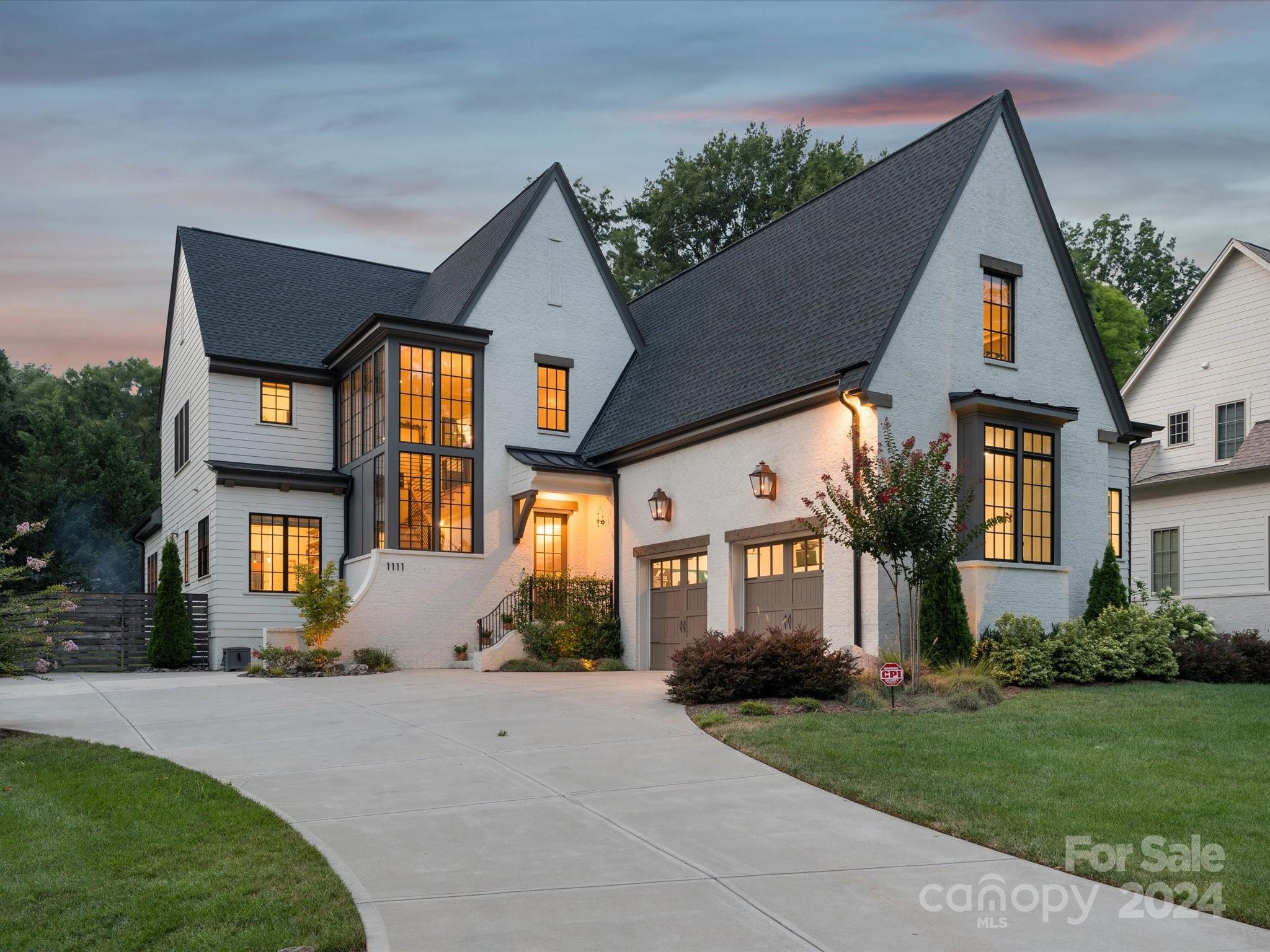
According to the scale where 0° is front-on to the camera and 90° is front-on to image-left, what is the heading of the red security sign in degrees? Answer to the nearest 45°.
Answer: approximately 0°

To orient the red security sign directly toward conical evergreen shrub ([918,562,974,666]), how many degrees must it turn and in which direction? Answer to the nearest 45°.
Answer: approximately 180°

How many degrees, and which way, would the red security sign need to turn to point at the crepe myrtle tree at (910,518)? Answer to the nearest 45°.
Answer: approximately 180°

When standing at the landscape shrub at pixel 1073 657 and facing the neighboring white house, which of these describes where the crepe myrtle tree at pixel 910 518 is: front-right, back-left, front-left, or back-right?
back-left
